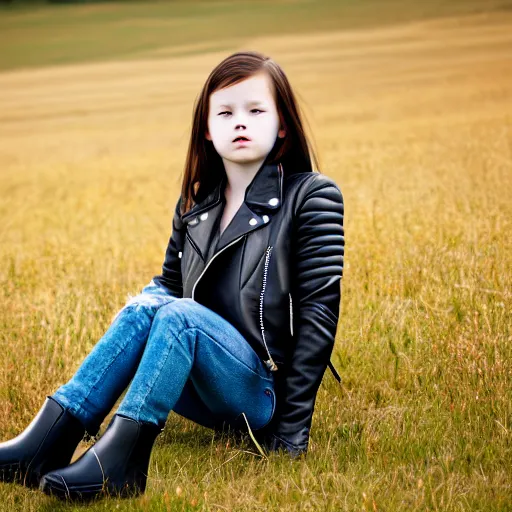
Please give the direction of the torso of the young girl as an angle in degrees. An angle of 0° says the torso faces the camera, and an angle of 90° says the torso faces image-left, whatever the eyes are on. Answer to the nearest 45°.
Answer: approximately 45°
